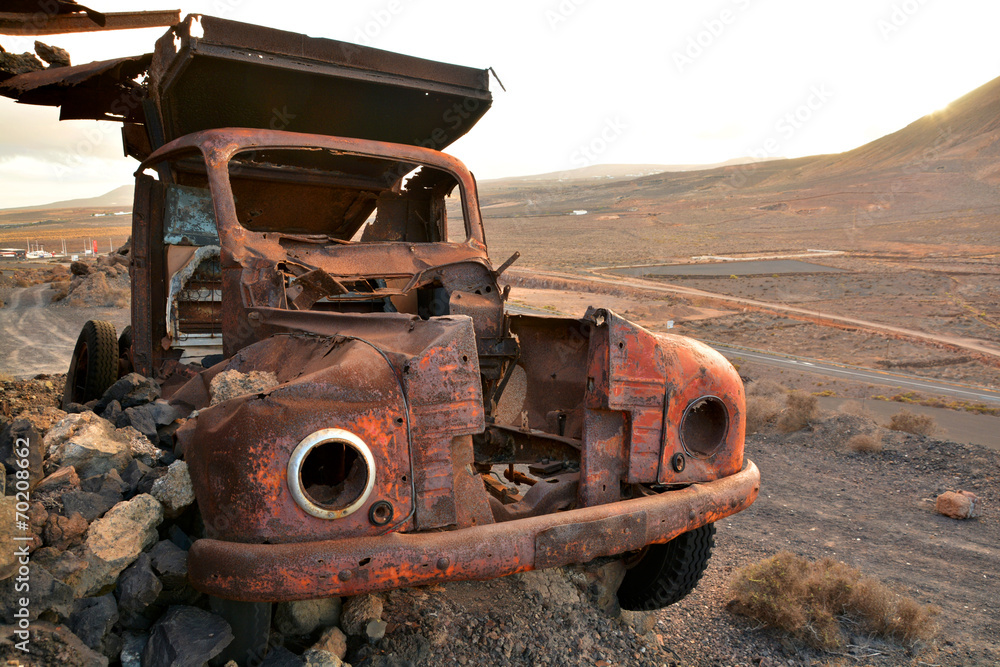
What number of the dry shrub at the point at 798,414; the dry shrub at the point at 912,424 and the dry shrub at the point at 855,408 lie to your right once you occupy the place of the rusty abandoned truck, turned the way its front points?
0

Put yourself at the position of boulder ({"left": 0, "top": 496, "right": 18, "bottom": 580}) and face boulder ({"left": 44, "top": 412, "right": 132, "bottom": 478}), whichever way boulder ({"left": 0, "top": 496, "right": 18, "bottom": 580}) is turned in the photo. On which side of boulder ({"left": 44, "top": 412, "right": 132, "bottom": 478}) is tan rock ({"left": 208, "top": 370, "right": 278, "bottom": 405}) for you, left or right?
right

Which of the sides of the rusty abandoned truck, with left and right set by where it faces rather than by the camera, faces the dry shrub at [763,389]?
left

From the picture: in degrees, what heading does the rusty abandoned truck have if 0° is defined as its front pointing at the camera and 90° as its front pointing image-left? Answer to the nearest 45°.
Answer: approximately 315°

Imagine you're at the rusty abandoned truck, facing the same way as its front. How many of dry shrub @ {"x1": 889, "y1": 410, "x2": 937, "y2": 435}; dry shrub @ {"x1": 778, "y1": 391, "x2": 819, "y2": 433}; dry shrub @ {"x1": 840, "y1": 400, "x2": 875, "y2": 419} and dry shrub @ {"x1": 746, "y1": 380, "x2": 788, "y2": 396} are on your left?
4

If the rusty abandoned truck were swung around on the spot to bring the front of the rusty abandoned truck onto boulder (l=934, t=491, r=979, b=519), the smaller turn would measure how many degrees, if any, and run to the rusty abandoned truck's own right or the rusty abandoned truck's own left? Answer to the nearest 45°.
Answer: approximately 45° to the rusty abandoned truck's own left

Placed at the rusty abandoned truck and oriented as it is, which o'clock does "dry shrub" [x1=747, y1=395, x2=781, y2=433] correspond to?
The dry shrub is roughly at 9 o'clock from the rusty abandoned truck.

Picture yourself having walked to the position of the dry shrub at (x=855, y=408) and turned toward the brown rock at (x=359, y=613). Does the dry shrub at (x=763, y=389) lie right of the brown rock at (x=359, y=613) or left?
right

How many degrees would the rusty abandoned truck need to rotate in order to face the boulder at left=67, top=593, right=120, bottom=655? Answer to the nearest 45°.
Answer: approximately 90° to its right

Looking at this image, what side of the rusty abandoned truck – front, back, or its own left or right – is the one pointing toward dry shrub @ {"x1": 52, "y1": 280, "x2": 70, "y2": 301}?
back

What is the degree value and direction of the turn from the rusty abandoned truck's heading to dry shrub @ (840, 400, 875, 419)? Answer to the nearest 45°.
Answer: approximately 90° to its left

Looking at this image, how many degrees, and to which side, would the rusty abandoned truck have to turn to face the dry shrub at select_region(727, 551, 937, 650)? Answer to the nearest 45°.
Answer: approximately 45° to its left
